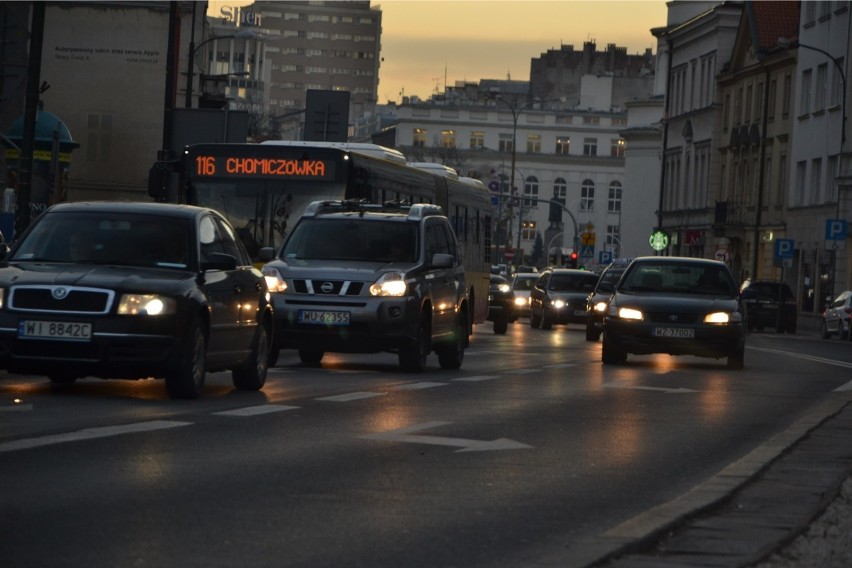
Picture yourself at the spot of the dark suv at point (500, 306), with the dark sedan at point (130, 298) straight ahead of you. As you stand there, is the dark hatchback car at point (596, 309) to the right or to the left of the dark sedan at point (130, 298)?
left

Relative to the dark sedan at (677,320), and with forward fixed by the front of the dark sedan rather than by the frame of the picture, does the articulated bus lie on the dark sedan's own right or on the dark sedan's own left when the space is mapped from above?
on the dark sedan's own right

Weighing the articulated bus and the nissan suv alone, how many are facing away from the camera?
0

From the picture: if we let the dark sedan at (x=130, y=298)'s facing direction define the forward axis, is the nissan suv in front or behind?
behind

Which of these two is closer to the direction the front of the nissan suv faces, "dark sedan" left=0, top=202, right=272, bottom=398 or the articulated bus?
the dark sedan

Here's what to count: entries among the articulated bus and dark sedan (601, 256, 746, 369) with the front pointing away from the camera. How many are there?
0

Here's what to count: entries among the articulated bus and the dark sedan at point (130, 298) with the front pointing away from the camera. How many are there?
0

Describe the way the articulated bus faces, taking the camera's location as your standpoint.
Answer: facing the viewer and to the left of the viewer
